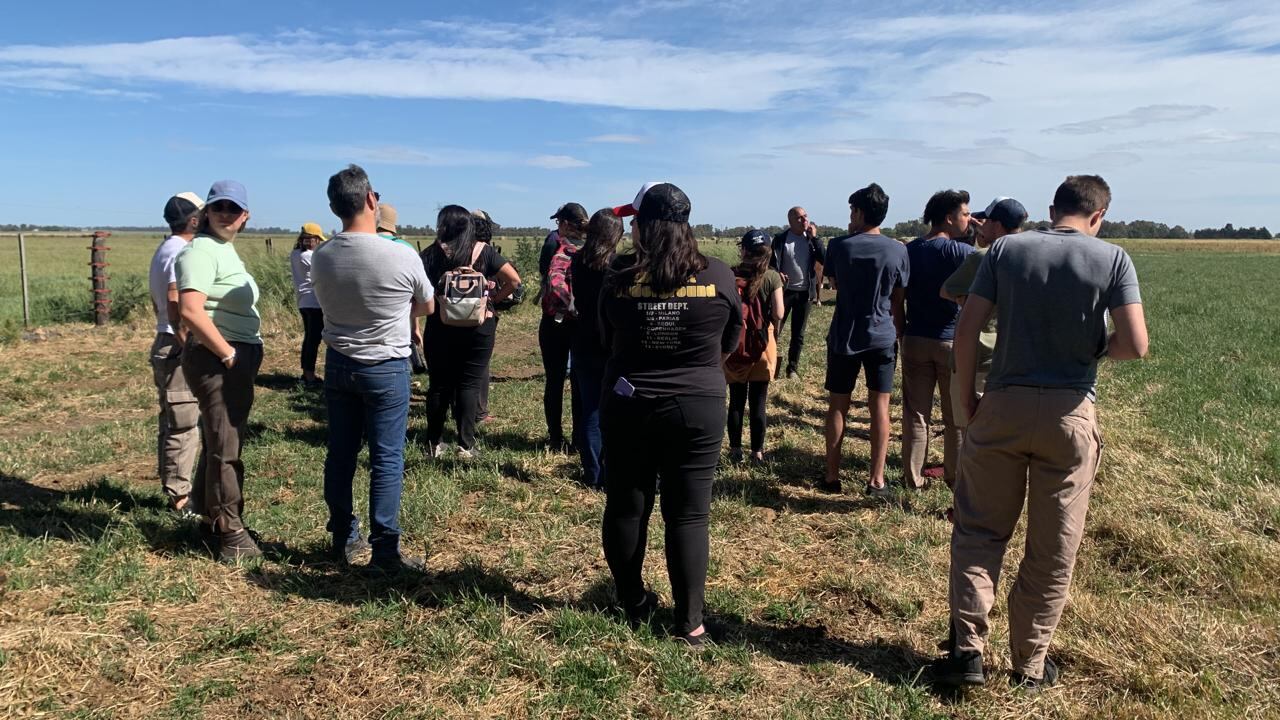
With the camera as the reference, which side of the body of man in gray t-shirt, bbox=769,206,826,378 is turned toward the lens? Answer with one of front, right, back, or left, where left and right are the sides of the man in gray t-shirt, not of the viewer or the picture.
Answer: front

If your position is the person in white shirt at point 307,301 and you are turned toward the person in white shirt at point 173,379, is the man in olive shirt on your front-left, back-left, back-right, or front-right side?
front-left

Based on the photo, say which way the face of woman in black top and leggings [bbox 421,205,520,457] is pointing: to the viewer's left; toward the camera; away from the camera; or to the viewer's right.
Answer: away from the camera

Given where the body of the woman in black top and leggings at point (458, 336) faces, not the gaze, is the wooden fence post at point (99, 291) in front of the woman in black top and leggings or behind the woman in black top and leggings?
in front

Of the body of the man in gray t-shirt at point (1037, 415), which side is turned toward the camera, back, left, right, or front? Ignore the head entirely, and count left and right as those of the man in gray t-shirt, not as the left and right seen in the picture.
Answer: back

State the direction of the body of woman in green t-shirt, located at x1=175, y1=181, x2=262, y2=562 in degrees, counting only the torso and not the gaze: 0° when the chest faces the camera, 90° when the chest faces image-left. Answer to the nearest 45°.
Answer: approximately 315°

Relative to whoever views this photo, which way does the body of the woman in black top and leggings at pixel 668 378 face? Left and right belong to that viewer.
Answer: facing away from the viewer

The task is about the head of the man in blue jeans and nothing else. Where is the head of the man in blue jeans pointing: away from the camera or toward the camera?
away from the camera

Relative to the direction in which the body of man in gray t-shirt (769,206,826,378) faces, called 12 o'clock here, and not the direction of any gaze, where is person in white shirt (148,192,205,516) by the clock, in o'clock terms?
The person in white shirt is roughly at 1 o'clock from the man in gray t-shirt.

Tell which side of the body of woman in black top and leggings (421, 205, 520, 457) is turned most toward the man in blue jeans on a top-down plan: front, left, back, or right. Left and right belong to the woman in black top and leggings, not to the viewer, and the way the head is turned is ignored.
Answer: back

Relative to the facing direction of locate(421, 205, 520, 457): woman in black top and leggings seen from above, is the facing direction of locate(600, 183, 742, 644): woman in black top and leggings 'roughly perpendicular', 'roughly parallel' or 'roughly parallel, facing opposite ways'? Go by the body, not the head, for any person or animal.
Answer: roughly parallel

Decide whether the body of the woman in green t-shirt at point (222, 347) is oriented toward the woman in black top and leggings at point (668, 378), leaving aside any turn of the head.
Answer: yes

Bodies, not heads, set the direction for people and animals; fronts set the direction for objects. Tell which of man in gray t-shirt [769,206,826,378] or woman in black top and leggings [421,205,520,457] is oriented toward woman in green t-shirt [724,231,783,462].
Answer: the man in gray t-shirt

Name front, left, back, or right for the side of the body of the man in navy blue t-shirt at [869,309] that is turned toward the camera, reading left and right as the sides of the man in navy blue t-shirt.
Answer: back

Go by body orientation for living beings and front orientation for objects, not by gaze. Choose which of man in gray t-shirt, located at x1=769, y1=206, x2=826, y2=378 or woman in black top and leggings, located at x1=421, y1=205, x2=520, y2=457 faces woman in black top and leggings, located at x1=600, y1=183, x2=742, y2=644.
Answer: the man in gray t-shirt

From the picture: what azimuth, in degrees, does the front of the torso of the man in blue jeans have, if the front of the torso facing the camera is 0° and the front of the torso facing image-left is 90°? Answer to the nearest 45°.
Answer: approximately 225°

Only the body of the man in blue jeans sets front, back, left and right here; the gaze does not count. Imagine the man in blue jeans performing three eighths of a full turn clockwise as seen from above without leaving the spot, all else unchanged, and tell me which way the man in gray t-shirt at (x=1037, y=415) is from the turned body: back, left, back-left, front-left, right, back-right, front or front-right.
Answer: front-left

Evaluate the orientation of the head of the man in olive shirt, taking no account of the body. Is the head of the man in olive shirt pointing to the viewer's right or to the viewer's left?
to the viewer's left
